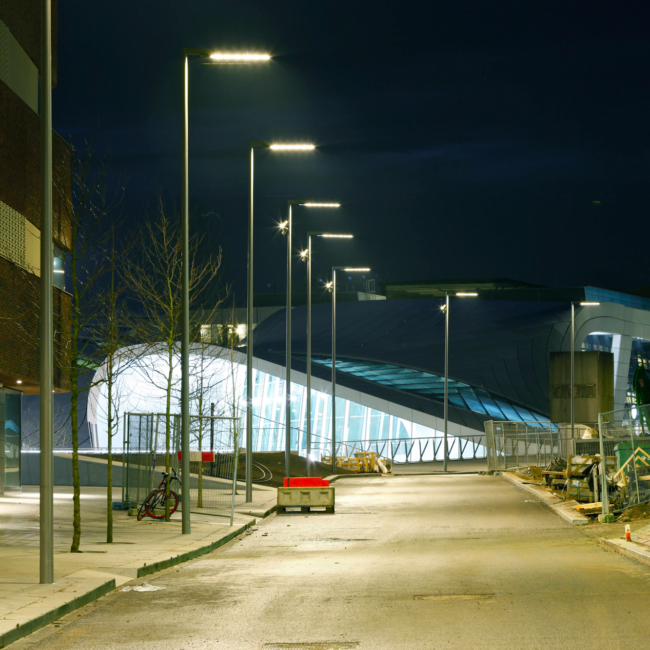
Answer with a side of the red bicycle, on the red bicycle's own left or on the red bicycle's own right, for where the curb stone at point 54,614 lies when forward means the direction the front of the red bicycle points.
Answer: on the red bicycle's own right

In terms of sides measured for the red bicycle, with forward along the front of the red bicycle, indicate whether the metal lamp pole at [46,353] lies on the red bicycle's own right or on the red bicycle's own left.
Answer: on the red bicycle's own right

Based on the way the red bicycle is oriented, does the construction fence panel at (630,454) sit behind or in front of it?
in front

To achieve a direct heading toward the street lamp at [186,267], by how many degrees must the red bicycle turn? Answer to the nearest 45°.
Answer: approximately 90° to its right

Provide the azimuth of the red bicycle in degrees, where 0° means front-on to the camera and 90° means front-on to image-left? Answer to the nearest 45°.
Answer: approximately 270°

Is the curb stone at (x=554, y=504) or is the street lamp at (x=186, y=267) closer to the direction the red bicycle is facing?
the curb stone
